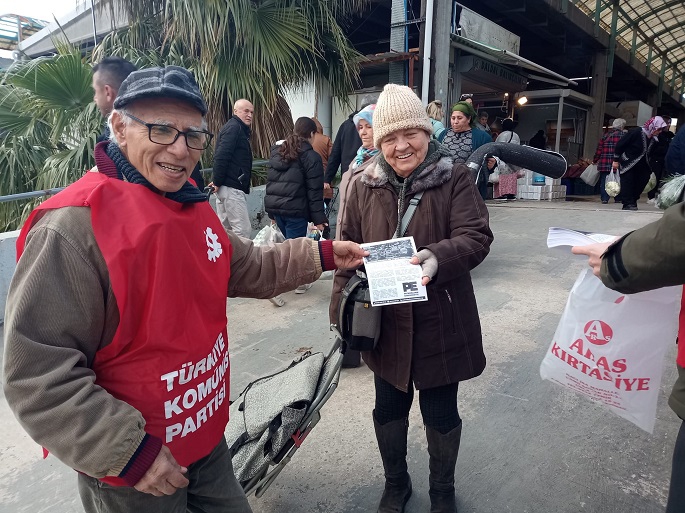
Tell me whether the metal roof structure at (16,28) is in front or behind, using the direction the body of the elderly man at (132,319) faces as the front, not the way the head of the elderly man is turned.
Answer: behind

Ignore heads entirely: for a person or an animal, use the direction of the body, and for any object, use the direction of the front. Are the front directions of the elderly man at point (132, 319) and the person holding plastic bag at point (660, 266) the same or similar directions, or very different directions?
very different directions

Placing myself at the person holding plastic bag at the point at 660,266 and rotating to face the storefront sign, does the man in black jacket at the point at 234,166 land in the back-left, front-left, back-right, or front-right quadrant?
front-left

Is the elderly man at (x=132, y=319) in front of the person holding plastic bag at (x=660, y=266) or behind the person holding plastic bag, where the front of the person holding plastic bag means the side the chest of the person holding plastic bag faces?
in front

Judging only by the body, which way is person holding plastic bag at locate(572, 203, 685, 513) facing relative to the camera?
to the viewer's left

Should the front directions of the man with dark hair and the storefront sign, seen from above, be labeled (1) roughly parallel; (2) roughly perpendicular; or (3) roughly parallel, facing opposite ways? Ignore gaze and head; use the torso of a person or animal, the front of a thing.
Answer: roughly perpendicular

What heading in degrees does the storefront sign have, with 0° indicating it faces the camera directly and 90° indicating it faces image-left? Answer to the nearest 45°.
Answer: approximately 315°

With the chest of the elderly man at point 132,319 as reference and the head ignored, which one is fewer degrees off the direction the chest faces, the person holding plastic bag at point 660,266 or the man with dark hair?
the person holding plastic bag

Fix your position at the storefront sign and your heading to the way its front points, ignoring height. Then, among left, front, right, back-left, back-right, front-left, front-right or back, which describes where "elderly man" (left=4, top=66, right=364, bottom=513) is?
front-right

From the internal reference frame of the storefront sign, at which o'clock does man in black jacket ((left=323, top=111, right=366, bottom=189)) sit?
The man in black jacket is roughly at 2 o'clock from the storefront sign.
